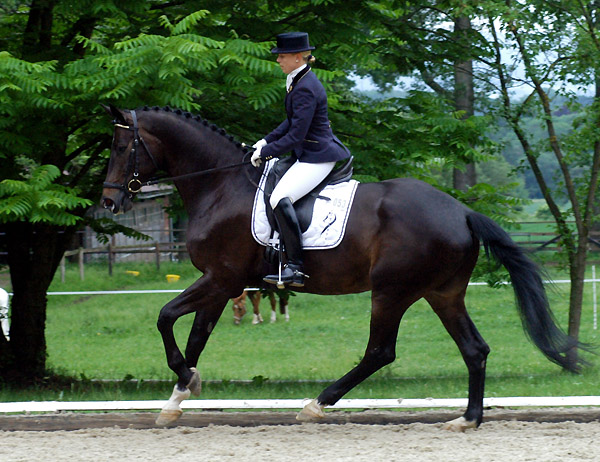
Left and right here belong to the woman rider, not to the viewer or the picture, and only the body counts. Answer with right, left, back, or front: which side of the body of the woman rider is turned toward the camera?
left

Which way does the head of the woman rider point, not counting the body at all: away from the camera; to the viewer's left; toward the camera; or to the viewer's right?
to the viewer's left

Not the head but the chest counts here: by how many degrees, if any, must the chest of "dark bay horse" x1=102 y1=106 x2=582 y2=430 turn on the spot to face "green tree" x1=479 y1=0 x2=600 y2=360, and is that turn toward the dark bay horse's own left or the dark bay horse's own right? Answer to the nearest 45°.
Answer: approximately 135° to the dark bay horse's own right

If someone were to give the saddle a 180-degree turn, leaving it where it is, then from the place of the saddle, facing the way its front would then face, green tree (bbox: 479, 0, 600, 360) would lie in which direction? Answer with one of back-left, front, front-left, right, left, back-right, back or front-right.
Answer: front-left

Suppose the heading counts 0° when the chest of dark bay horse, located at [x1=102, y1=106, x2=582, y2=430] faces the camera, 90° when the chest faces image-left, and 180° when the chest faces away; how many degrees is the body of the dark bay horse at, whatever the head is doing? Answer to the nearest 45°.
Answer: approximately 90°

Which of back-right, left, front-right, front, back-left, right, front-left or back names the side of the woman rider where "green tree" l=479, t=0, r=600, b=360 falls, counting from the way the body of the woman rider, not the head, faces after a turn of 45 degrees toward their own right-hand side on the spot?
right

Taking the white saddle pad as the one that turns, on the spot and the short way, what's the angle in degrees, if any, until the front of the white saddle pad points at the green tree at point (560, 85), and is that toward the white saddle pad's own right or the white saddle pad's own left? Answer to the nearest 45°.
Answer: approximately 135° to the white saddle pad's own right

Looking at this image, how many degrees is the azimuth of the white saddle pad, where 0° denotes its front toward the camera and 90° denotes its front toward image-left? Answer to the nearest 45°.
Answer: approximately 90°

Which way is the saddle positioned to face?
to the viewer's left
